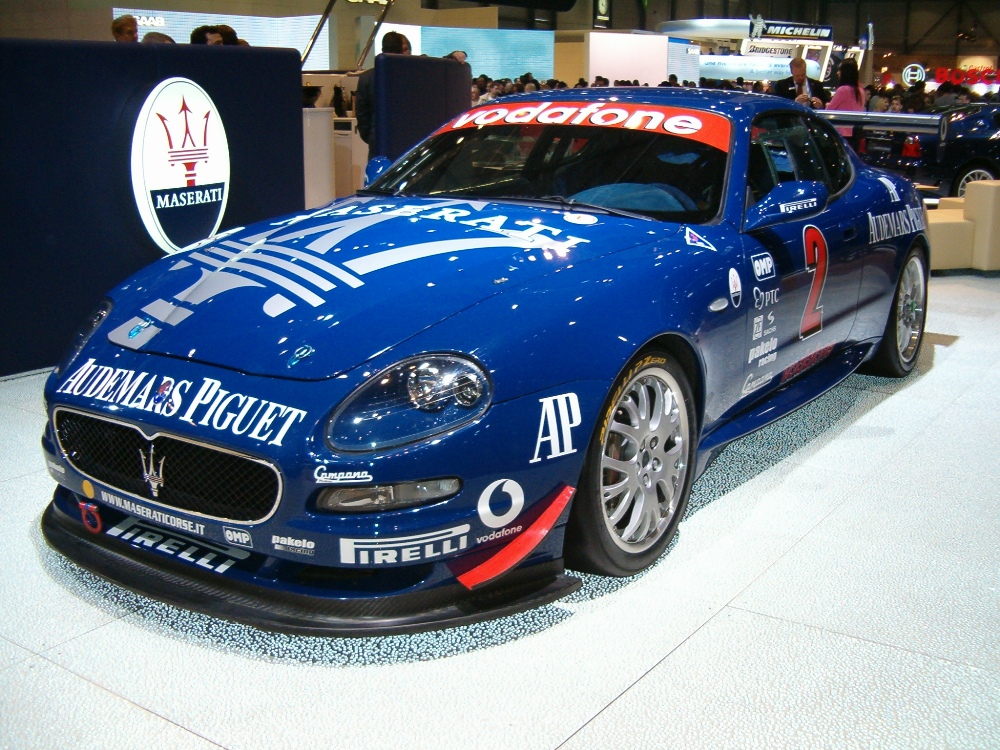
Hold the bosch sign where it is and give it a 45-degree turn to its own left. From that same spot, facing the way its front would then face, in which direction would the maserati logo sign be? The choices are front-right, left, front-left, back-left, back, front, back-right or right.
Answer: front-right

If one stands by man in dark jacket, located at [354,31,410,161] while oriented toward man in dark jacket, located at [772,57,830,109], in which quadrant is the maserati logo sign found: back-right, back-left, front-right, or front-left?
back-right

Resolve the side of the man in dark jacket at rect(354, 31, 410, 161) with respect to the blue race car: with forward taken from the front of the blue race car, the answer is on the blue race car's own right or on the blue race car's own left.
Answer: on the blue race car's own right

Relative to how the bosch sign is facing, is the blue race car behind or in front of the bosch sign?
in front

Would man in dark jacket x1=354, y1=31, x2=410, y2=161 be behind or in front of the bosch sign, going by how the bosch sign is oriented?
in front

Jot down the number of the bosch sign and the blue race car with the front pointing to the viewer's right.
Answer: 0

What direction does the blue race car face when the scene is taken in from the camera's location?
facing the viewer and to the left of the viewer

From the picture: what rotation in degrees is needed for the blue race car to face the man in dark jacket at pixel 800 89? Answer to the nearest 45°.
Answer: approximately 135° to its right

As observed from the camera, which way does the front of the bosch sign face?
facing the viewer

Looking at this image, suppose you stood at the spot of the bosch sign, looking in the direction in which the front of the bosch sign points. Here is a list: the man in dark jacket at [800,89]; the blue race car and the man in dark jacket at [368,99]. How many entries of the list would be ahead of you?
3
